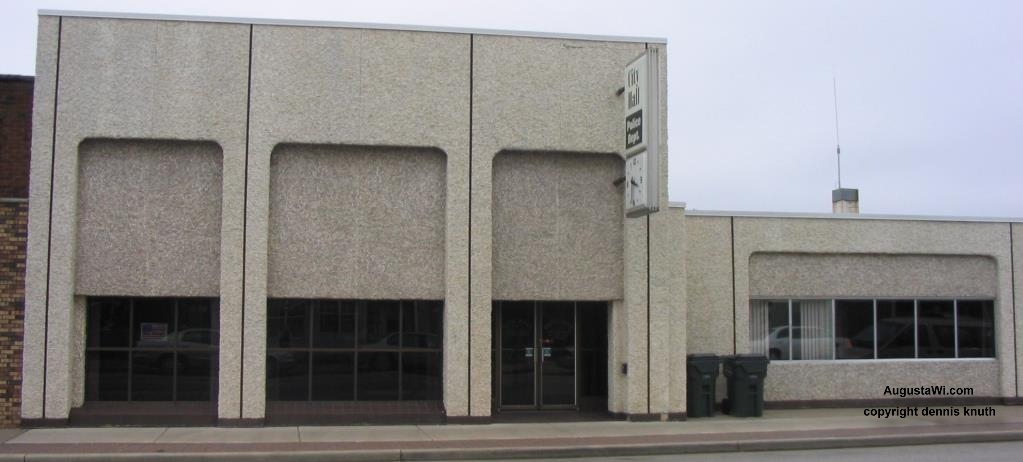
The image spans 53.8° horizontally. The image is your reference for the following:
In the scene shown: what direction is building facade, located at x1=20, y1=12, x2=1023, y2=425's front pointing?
toward the camera

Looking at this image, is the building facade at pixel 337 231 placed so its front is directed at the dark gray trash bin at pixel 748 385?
no

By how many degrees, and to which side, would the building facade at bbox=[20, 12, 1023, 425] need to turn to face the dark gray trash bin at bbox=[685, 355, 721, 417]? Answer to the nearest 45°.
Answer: approximately 90° to its left

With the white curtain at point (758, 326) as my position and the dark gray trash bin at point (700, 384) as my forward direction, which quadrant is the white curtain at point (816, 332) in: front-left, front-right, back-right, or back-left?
back-left

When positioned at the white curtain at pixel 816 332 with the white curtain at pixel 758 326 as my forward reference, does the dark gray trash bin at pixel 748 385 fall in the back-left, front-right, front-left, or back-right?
front-left
